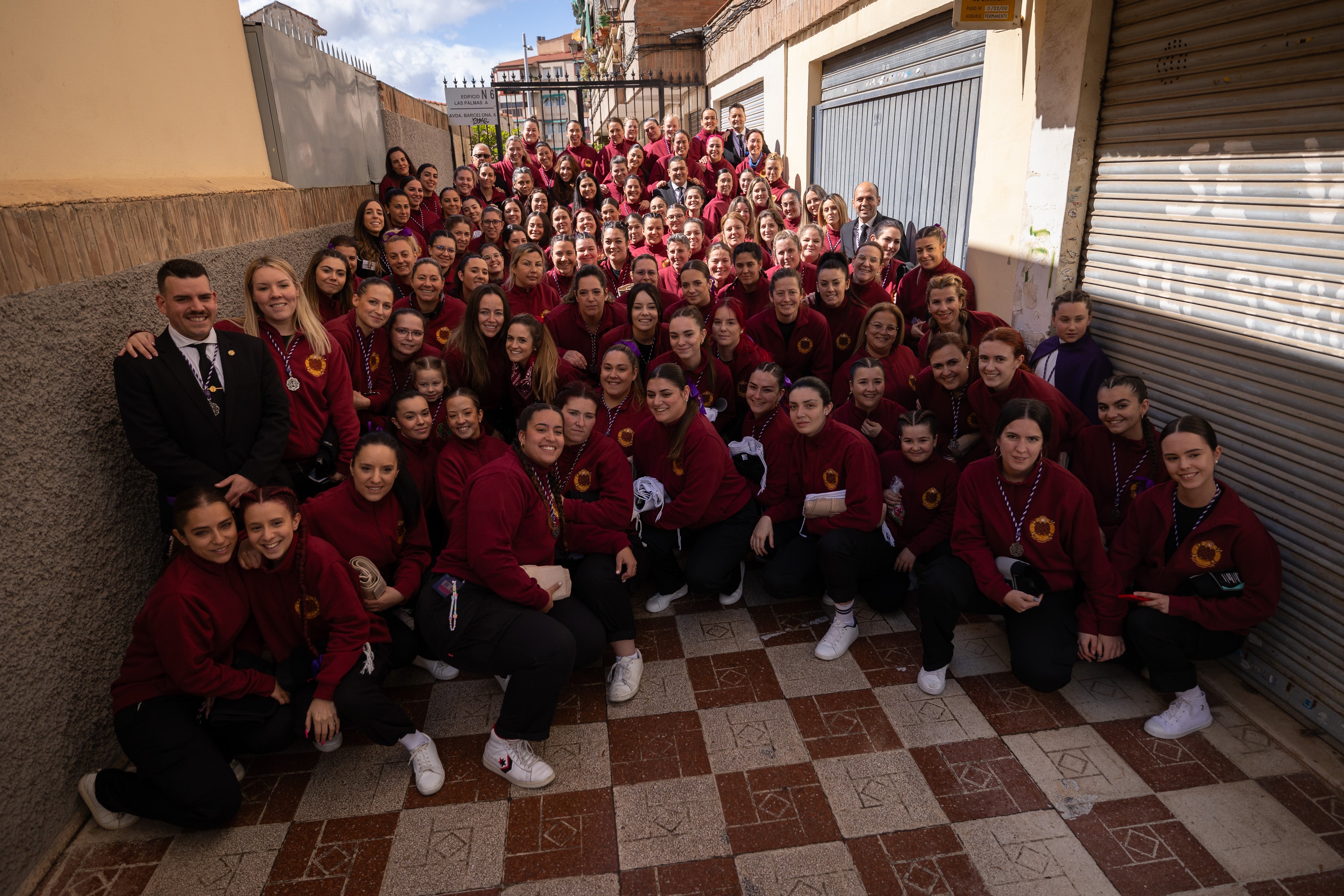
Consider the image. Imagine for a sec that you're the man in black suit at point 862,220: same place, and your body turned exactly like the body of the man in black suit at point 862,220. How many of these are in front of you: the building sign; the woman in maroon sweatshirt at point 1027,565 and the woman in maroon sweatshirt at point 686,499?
2

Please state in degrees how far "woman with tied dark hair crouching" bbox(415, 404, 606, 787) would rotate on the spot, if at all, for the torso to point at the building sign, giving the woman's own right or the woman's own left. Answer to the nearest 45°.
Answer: approximately 135° to the woman's own left

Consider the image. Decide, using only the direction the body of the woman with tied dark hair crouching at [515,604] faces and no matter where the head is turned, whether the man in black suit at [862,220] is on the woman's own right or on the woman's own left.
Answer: on the woman's own left

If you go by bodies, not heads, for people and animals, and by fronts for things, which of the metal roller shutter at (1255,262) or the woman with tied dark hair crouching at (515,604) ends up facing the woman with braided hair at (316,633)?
the metal roller shutter

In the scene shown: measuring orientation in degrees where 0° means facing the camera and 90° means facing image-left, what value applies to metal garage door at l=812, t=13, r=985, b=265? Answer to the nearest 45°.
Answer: approximately 45°

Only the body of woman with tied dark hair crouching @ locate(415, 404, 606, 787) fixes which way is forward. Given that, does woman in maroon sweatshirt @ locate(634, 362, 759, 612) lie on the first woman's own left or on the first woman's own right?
on the first woman's own left

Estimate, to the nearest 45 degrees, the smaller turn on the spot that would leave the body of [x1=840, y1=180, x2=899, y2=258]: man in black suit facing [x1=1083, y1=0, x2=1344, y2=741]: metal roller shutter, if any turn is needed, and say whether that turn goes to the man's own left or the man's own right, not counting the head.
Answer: approximately 45° to the man's own left

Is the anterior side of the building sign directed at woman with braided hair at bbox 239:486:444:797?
yes
